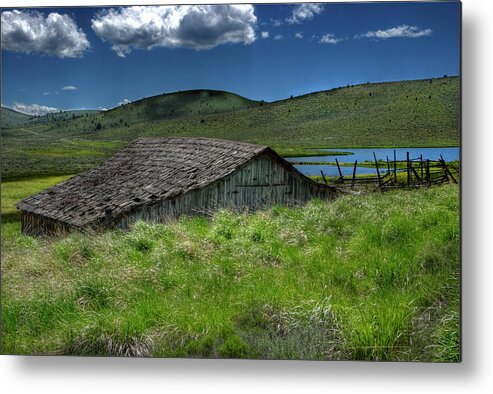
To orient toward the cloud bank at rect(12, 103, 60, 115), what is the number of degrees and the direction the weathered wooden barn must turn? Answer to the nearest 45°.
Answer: approximately 135° to its left

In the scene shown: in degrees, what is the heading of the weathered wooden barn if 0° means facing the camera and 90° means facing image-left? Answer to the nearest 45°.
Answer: approximately 315°
